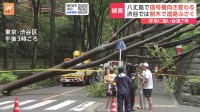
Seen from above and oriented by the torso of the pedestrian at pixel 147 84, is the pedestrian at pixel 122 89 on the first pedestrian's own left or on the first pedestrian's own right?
on the first pedestrian's own left

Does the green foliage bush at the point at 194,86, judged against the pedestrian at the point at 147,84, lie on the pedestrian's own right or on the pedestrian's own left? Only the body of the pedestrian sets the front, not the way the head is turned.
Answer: on the pedestrian's own right
